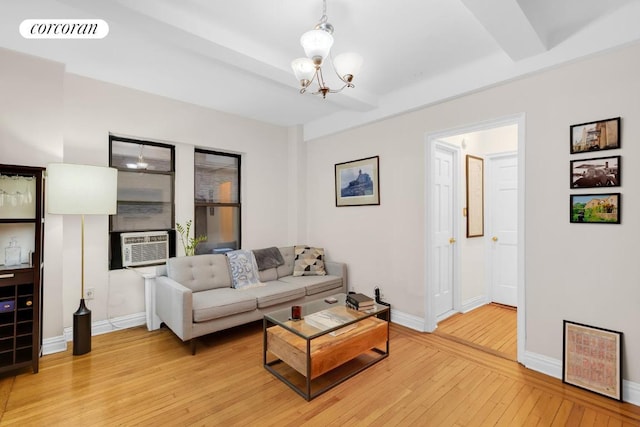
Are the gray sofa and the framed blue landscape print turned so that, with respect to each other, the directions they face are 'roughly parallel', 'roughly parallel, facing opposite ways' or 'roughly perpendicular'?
roughly perpendicular

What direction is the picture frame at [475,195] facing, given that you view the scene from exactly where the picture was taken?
facing the viewer and to the right of the viewer

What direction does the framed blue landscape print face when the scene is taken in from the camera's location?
facing the viewer and to the left of the viewer

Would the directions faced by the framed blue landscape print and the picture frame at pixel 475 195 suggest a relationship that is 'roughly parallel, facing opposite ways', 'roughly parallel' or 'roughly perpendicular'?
roughly perpendicular

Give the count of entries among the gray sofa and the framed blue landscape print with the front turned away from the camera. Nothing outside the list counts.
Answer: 0

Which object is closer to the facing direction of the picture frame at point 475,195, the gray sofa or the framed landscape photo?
the framed landscape photo

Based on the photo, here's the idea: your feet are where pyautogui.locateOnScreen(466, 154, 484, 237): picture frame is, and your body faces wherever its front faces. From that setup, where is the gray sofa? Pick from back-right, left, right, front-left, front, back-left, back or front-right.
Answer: right

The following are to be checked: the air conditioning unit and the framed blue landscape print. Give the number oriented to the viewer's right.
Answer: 0

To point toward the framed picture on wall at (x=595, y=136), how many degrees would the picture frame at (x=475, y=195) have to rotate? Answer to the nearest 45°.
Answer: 0° — it already faces it

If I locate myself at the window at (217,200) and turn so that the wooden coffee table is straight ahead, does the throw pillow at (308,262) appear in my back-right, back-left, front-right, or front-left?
front-left

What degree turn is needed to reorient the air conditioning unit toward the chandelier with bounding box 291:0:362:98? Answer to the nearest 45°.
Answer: approximately 45° to its left

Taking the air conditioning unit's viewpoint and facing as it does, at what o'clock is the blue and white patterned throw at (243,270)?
The blue and white patterned throw is roughly at 10 o'clock from the air conditioning unit.

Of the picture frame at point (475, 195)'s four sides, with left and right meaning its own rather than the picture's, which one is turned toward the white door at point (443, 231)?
right

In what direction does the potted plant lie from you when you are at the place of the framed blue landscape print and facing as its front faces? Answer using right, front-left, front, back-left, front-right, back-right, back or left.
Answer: front-right

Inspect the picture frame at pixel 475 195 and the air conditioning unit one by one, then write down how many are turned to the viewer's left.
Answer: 0

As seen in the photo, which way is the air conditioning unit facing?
toward the camera

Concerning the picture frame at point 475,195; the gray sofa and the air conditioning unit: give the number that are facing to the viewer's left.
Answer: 0
